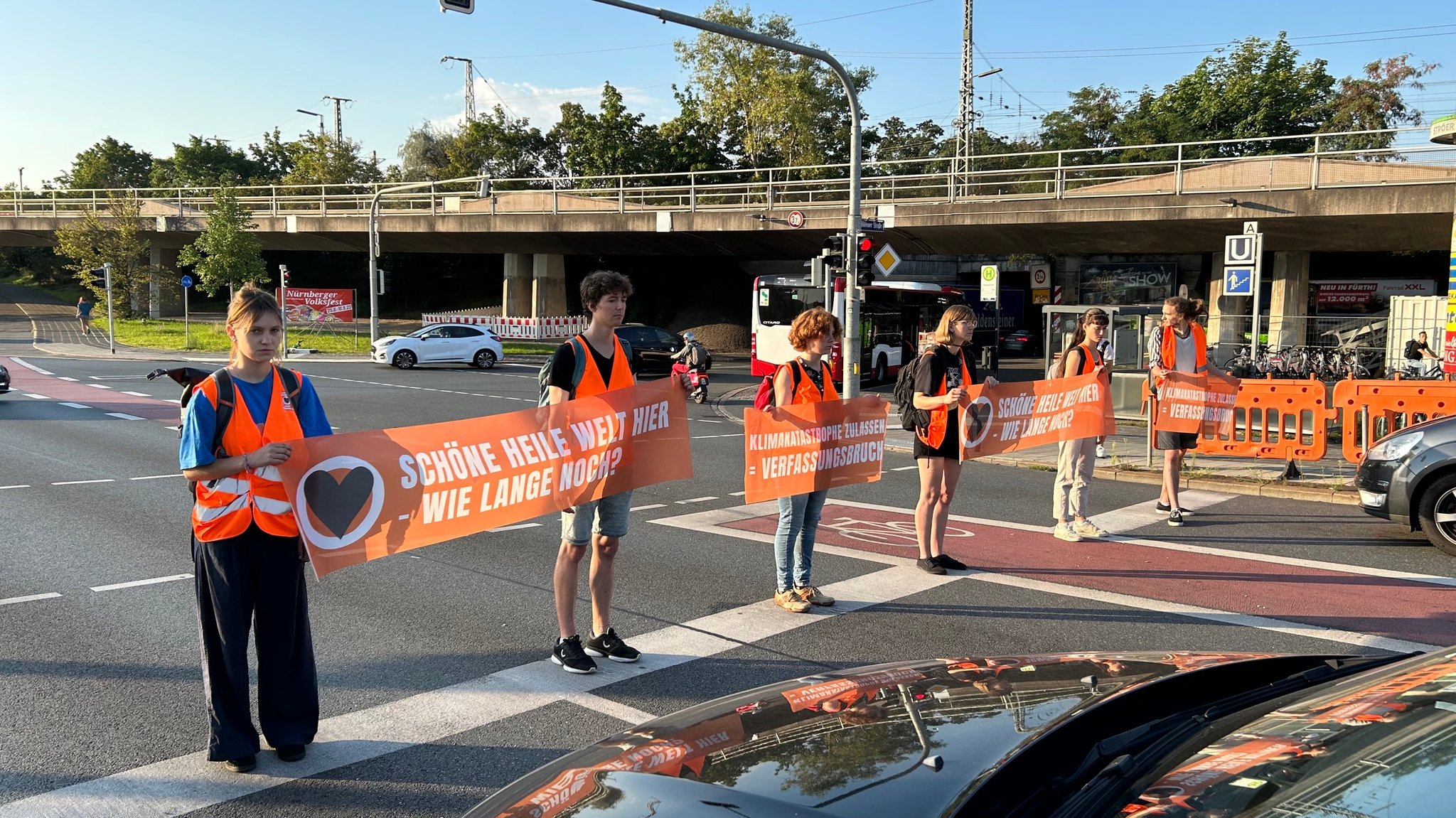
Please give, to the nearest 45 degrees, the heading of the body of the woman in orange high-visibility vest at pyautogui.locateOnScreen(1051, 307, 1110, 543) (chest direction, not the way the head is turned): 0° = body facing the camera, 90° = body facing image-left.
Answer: approximately 315°

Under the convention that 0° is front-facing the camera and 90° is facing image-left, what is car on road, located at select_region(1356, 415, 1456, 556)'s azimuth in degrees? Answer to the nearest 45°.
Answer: approximately 45°

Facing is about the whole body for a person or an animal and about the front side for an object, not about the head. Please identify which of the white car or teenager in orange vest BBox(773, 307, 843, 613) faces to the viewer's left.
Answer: the white car

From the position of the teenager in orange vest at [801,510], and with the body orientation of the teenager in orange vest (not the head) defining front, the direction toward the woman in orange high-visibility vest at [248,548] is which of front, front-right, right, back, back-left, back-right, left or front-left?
right

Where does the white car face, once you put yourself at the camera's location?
facing to the left of the viewer

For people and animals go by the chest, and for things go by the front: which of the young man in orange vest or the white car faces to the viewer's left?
the white car

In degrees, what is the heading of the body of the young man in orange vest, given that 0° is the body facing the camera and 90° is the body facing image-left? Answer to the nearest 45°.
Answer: approximately 315°

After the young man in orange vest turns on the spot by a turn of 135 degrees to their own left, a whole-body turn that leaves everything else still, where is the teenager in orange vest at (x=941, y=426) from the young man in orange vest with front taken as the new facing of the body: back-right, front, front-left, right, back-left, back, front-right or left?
front-right
